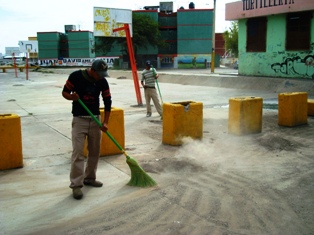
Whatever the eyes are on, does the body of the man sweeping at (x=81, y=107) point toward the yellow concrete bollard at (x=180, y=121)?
no

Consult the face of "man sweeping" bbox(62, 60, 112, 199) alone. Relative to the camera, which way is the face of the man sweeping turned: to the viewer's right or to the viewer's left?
to the viewer's right

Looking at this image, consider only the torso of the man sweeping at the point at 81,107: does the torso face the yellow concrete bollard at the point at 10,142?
no

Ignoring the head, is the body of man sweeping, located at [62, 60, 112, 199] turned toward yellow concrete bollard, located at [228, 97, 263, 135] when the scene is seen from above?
no

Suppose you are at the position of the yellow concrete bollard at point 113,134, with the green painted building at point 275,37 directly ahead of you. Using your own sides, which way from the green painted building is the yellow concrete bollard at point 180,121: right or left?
right

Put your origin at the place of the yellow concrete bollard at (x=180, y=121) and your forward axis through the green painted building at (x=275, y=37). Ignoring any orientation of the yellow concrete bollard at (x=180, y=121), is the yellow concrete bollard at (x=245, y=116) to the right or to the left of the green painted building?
right

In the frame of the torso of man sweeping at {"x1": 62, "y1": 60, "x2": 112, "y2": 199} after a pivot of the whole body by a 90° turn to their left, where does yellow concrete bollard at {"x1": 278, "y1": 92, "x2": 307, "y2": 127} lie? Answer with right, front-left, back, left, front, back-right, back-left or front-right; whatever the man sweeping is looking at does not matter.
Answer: front

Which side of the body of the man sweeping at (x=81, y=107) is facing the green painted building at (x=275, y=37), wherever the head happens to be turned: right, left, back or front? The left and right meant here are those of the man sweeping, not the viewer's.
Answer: left

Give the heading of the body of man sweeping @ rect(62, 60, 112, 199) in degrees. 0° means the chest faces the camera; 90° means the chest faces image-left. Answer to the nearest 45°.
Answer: approximately 315°

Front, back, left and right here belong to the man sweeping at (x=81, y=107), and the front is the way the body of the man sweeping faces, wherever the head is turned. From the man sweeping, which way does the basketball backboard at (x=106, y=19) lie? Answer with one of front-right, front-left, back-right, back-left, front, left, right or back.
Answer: back-left
